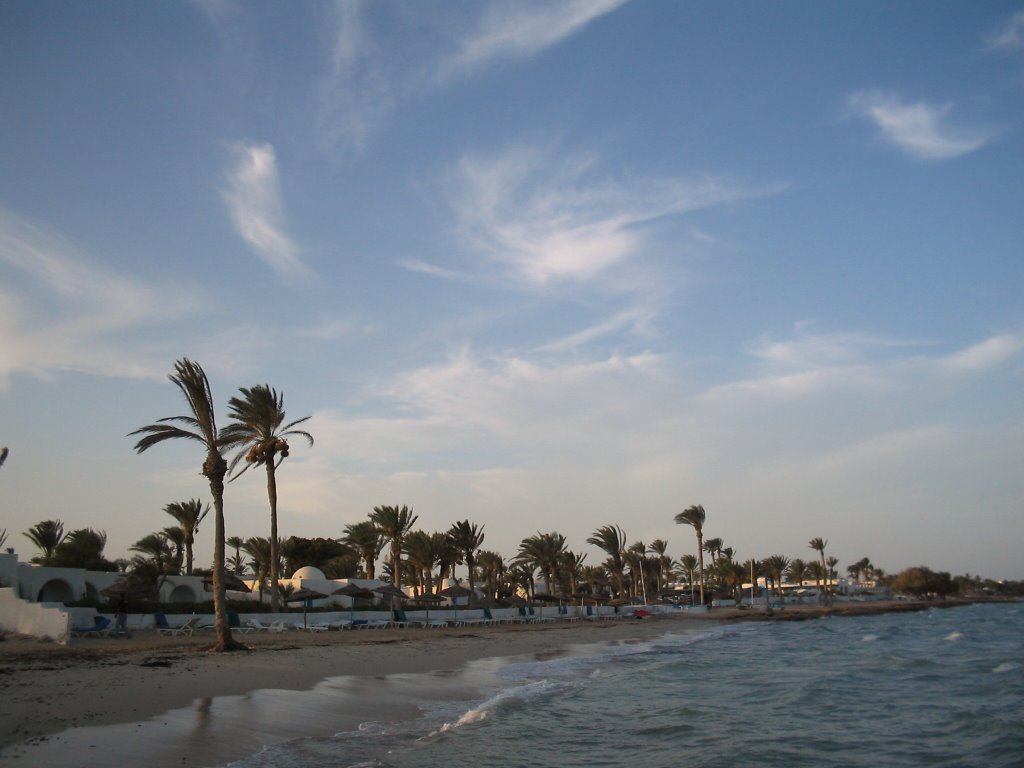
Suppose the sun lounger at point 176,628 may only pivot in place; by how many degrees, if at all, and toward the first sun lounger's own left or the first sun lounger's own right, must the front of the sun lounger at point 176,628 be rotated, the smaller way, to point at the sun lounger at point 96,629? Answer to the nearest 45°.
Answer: approximately 135° to the first sun lounger's own right

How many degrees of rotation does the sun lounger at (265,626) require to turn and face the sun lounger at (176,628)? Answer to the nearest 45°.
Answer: approximately 135° to its right

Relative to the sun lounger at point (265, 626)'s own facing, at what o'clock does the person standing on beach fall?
The person standing on beach is roughly at 4 o'clock from the sun lounger.

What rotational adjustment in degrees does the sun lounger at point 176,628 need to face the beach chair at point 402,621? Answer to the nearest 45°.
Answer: approximately 45° to its left

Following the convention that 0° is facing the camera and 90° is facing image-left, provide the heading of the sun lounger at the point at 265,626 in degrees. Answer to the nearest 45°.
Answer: approximately 270°

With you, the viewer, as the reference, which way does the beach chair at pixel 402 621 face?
facing to the right of the viewer

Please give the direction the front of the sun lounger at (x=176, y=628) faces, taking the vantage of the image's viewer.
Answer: facing to the right of the viewer

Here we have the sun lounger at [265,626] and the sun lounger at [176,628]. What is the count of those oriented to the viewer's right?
2

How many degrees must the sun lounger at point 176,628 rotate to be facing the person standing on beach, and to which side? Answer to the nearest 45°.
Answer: approximately 180°
